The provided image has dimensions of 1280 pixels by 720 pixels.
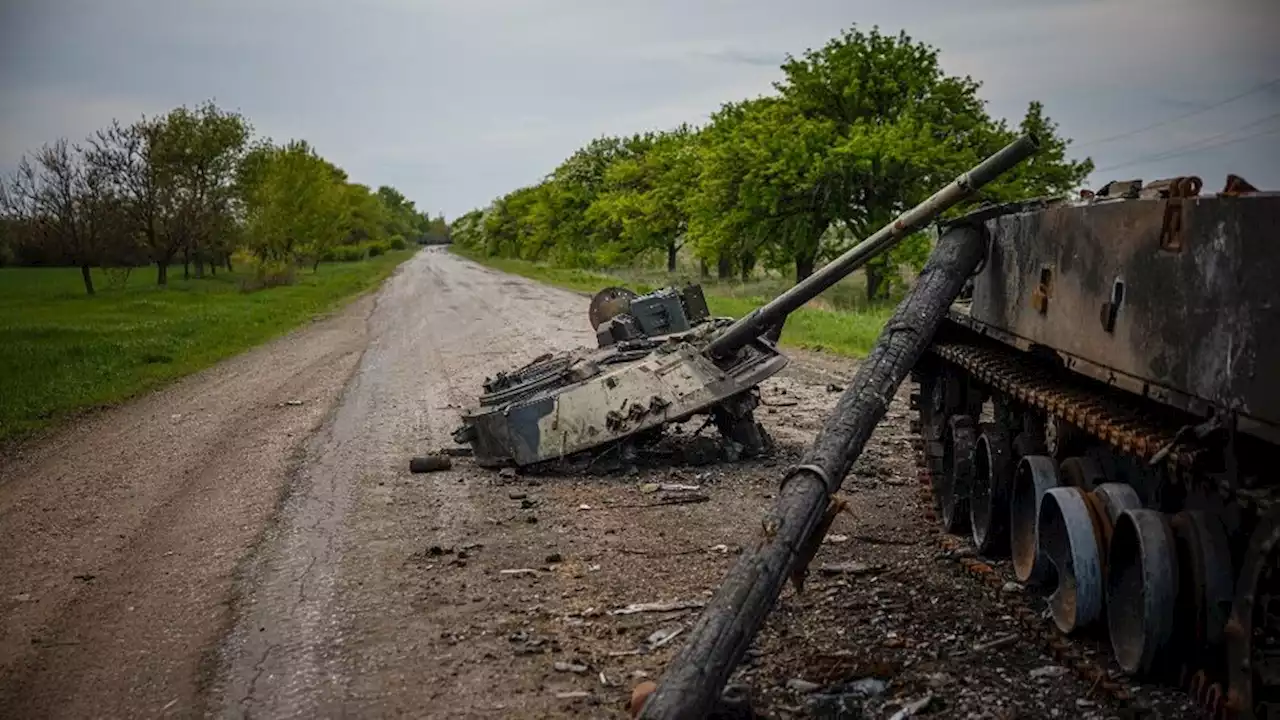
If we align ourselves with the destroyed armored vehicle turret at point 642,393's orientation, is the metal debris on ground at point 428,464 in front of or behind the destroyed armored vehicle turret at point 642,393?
behind

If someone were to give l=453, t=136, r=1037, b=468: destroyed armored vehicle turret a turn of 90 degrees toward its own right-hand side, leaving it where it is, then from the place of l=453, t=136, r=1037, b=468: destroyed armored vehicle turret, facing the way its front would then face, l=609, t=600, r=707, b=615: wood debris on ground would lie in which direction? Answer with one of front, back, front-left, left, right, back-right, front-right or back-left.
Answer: front

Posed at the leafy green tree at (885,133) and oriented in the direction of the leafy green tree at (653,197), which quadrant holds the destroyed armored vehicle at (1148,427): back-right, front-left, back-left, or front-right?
back-left

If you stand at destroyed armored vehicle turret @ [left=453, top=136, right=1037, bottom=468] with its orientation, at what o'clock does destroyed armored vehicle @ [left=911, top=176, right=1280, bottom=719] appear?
destroyed armored vehicle @ [left=911, top=176, right=1280, bottom=719] is roughly at 2 o'clock from destroyed armored vehicle turret @ [left=453, top=136, right=1037, bottom=468].

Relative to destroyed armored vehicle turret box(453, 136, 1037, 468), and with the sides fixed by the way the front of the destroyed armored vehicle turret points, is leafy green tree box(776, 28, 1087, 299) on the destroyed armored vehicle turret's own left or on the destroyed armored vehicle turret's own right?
on the destroyed armored vehicle turret's own left

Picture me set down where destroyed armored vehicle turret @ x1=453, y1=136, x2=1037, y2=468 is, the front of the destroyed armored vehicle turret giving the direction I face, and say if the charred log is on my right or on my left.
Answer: on my right

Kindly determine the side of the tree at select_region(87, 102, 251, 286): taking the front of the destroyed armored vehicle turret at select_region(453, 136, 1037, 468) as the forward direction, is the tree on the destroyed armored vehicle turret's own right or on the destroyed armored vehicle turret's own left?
on the destroyed armored vehicle turret's own left

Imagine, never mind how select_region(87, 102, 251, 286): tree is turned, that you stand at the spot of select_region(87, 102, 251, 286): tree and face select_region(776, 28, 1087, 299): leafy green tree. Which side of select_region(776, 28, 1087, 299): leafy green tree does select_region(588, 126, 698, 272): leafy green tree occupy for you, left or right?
left

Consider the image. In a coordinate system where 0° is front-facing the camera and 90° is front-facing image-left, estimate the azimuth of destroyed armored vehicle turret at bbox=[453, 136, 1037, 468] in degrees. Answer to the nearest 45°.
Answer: approximately 270°
